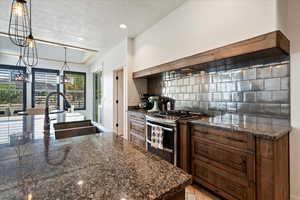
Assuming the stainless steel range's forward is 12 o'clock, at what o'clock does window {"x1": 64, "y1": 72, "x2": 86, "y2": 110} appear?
The window is roughly at 3 o'clock from the stainless steel range.

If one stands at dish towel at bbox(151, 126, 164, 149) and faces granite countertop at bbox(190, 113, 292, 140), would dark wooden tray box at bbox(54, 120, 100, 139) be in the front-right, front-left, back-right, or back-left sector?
back-right

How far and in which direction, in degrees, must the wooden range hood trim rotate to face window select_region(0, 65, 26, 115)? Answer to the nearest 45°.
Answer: approximately 45° to its right

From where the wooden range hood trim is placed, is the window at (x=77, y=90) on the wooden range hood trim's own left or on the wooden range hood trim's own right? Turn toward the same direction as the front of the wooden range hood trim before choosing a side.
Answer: on the wooden range hood trim's own right

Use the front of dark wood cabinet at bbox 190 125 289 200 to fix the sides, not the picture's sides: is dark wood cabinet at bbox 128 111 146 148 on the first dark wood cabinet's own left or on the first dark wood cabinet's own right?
on the first dark wood cabinet's own right

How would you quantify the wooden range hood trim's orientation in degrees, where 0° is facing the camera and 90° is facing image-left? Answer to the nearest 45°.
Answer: approximately 45°

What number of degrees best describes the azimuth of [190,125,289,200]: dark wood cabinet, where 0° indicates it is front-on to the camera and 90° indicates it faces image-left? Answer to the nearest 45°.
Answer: approximately 45°

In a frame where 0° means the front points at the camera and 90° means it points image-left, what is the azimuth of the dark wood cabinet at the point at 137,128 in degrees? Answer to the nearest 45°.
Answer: approximately 45°

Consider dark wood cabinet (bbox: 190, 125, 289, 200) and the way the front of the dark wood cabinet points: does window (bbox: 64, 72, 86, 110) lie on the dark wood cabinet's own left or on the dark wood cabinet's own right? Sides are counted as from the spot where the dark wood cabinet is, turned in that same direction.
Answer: on the dark wood cabinet's own right

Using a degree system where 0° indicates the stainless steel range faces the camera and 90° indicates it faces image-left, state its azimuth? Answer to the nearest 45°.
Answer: approximately 45°
